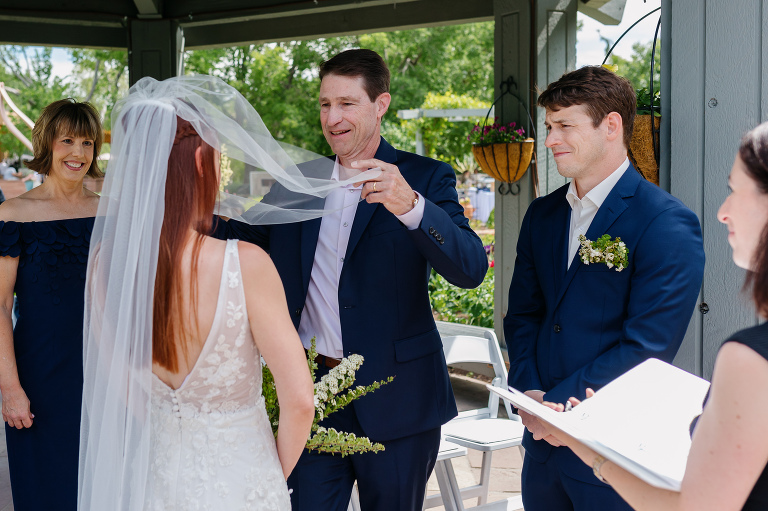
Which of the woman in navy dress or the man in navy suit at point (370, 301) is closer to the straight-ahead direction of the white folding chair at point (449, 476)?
the man in navy suit

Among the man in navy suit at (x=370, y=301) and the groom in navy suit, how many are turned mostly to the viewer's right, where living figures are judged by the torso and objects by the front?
0

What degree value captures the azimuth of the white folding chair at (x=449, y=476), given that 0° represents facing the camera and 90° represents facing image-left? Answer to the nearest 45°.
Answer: approximately 315°

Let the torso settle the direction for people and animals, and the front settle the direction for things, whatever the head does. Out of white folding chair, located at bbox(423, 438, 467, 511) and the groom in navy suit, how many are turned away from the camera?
0

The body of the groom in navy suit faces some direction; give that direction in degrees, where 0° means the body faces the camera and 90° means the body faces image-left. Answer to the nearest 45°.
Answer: approximately 45°

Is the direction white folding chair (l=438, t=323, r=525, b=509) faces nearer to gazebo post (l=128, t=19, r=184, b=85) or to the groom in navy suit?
the groom in navy suit

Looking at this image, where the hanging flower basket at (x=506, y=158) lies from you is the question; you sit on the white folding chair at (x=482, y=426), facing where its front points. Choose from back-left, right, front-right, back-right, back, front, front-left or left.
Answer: back-left

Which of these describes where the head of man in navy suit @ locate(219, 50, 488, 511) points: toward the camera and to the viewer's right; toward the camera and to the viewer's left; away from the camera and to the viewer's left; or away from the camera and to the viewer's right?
toward the camera and to the viewer's left

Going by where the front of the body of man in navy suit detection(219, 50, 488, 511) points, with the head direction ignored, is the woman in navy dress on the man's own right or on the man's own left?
on the man's own right

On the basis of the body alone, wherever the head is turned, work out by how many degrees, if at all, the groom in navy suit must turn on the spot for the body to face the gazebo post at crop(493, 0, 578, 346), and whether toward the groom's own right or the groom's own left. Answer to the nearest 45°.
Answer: approximately 135° to the groom's own right

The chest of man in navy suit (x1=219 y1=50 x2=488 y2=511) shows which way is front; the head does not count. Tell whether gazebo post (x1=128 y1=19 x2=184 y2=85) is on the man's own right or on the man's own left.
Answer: on the man's own right

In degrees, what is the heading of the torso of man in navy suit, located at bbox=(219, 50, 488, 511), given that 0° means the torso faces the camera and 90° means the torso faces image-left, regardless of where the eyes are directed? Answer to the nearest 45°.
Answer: approximately 45°

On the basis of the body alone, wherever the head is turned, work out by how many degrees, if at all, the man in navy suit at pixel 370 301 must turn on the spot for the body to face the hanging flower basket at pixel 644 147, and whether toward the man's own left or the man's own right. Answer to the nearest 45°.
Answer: approximately 135° to the man's own left

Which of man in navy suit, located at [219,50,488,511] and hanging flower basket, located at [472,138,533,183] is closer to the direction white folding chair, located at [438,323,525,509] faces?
the man in navy suit
